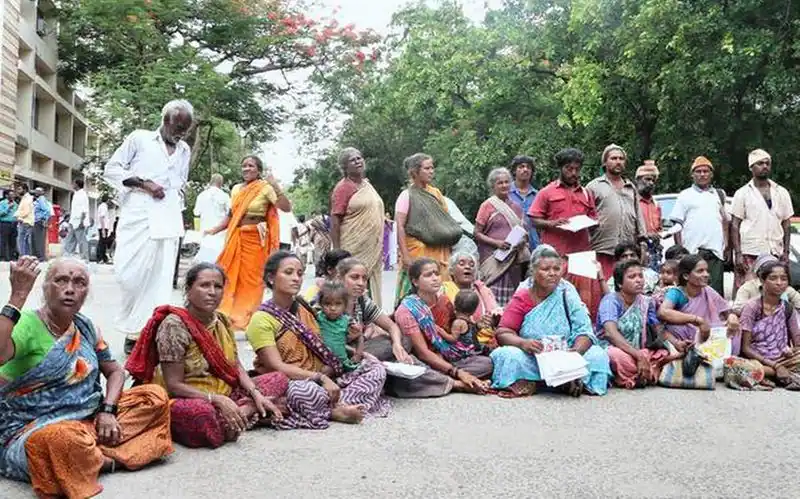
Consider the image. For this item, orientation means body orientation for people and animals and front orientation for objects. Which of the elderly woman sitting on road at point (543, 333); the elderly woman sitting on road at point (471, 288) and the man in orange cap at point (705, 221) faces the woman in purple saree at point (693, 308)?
the man in orange cap

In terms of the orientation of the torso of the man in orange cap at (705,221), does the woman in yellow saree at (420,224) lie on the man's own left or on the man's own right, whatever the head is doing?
on the man's own right

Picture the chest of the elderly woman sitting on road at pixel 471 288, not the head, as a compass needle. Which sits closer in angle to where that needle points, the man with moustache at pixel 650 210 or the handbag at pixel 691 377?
the handbag

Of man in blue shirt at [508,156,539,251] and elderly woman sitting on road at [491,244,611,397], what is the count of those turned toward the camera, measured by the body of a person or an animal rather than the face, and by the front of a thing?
2

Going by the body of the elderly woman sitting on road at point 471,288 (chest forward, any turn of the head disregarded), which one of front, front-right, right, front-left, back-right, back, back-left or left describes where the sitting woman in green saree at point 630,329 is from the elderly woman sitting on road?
left

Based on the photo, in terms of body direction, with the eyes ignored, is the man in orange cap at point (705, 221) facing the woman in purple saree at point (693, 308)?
yes
